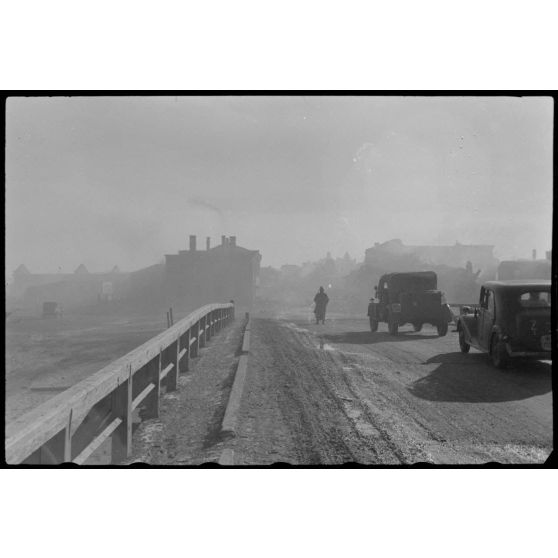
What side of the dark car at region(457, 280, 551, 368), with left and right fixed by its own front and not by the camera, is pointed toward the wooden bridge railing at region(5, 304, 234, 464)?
left

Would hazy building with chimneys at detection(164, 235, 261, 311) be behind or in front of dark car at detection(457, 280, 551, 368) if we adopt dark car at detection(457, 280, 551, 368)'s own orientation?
in front

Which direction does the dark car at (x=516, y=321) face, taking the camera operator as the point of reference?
facing away from the viewer and to the left of the viewer

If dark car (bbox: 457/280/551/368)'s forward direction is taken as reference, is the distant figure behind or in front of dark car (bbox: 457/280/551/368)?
in front
